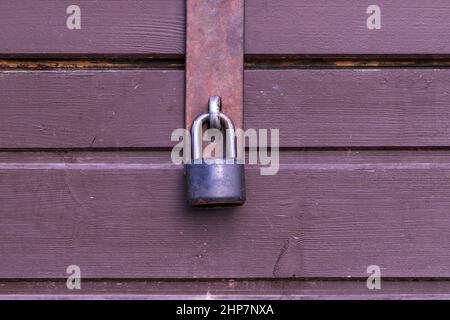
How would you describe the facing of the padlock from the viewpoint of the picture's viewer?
facing the viewer
